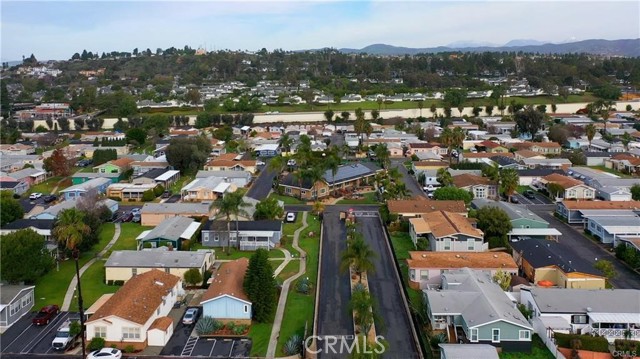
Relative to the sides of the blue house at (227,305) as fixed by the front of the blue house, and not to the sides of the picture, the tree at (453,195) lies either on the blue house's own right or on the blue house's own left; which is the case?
on the blue house's own left

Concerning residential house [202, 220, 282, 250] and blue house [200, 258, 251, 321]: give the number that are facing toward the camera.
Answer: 2

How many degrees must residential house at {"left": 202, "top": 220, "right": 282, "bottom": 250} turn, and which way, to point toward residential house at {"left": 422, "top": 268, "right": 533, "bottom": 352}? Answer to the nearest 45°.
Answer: approximately 45° to its left

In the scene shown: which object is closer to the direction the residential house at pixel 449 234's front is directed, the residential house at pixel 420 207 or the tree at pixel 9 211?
the tree
